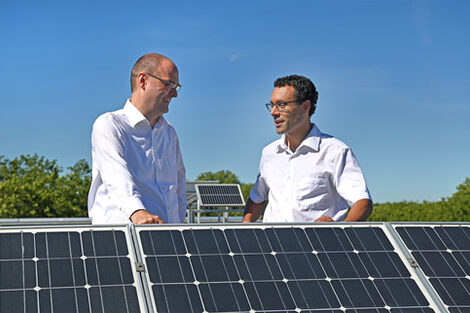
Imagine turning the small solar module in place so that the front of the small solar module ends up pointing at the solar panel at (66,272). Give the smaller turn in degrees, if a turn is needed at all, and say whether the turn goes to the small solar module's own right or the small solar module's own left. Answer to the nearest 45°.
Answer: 0° — it already faces it

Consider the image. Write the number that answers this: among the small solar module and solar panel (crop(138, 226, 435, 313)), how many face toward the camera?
2

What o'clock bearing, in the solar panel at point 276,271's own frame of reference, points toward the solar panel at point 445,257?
the solar panel at point 445,257 is roughly at 8 o'clock from the solar panel at point 276,271.

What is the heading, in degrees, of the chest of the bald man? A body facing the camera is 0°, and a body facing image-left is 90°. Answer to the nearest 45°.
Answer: approximately 315°

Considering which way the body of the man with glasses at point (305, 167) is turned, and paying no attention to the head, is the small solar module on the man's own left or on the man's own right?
on the man's own right

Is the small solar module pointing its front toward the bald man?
yes

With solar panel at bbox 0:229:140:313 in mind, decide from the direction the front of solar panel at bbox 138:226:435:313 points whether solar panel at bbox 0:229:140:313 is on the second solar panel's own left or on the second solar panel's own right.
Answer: on the second solar panel's own right

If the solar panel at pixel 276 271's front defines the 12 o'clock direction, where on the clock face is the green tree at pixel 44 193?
The green tree is roughly at 5 o'clock from the solar panel.

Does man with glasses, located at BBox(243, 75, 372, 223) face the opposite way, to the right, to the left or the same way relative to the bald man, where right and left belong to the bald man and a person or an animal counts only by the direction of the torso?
to the right

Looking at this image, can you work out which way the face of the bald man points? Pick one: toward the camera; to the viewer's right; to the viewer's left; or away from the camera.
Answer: to the viewer's right

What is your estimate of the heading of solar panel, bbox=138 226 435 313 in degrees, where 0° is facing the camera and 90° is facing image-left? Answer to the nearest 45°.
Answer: approximately 0°

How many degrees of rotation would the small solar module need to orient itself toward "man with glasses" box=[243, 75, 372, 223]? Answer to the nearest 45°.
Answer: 0° — it already faces them
